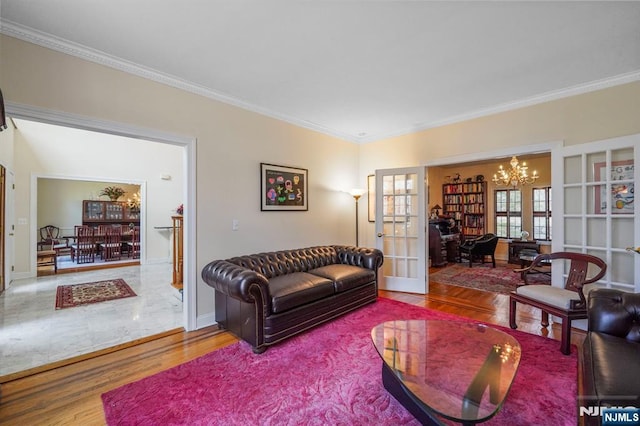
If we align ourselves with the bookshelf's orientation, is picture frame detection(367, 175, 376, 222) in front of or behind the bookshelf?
in front

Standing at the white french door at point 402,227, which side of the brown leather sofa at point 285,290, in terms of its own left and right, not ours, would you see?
left

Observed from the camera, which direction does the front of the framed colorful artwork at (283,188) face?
facing the viewer and to the right of the viewer

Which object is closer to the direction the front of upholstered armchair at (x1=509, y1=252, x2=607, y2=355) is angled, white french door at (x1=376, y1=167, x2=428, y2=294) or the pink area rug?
the pink area rug

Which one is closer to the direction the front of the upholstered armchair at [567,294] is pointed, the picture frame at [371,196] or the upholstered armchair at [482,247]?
the picture frame

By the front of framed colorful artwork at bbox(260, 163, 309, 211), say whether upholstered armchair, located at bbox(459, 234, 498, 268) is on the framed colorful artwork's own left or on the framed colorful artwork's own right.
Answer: on the framed colorful artwork's own left

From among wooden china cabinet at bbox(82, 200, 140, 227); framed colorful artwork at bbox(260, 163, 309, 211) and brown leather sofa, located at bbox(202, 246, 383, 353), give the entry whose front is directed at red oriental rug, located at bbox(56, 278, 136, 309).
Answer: the wooden china cabinet

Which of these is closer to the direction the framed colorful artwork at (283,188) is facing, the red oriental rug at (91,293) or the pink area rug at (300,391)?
the pink area rug

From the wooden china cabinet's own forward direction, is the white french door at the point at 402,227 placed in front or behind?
in front

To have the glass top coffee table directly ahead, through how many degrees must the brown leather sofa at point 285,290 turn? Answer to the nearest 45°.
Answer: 0° — it already faces it

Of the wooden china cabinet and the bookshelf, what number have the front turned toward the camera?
2

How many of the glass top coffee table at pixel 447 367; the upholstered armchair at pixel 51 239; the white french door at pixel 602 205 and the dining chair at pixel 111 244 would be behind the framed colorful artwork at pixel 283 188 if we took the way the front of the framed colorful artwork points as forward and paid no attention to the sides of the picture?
2

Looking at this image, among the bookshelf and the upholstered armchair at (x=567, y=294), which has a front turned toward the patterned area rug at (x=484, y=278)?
the bookshelf

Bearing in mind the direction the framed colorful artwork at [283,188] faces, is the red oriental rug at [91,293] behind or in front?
behind

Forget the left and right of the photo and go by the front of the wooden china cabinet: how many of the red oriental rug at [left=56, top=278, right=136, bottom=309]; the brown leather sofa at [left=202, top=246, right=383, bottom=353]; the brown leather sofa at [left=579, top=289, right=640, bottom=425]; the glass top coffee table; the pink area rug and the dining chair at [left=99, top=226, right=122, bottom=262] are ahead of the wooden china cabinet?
6

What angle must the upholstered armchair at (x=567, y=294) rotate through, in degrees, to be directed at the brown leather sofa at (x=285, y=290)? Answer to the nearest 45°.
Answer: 0° — it already faces it

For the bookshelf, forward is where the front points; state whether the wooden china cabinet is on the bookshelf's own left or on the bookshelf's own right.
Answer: on the bookshelf's own right

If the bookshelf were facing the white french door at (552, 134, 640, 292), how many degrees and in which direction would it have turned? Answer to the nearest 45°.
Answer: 0° — it already faces it

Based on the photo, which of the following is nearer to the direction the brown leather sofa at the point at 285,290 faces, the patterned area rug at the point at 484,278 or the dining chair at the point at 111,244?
the patterned area rug
